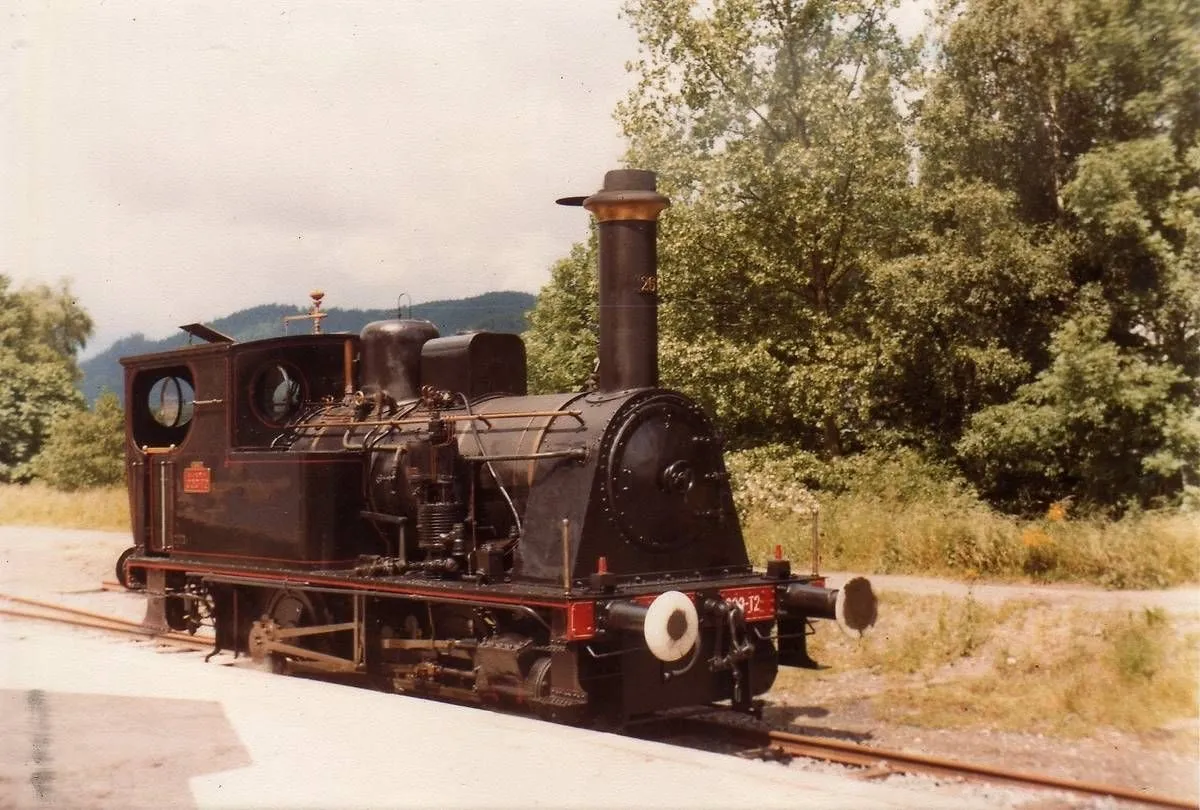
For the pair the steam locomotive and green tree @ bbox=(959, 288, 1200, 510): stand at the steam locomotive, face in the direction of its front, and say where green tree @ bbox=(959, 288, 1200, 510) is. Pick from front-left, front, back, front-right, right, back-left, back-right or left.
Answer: left

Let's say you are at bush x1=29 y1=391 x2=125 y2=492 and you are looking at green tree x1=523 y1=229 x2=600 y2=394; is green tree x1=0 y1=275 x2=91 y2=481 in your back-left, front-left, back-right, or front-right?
back-left

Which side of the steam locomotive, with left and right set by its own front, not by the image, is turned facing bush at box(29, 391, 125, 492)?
back

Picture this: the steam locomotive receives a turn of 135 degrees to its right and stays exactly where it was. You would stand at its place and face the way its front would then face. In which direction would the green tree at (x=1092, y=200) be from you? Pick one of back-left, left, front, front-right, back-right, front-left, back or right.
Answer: back-right

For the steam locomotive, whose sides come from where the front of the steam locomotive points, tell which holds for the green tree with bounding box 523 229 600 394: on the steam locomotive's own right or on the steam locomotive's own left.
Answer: on the steam locomotive's own left

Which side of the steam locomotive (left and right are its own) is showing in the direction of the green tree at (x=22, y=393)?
back

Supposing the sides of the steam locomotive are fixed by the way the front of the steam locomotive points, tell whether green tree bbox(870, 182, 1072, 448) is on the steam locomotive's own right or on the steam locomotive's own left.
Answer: on the steam locomotive's own left

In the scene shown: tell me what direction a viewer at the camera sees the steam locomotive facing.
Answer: facing the viewer and to the right of the viewer
